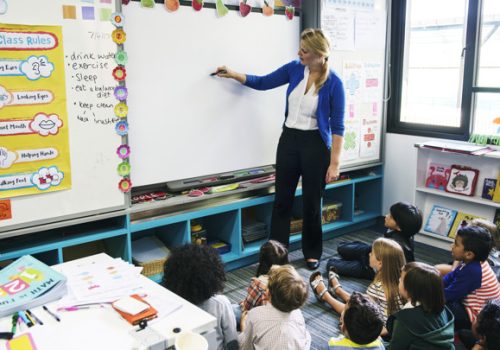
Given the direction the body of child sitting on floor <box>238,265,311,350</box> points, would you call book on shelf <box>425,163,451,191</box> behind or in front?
in front

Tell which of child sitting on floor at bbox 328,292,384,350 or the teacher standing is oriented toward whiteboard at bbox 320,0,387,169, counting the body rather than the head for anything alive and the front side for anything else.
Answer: the child sitting on floor

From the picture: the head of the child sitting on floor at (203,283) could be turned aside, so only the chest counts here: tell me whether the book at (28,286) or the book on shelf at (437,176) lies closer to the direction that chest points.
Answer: the book on shelf

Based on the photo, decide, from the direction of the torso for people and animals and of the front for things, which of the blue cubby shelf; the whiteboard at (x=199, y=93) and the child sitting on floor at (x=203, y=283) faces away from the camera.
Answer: the child sitting on floor

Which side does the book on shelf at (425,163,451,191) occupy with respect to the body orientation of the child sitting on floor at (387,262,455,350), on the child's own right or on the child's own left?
on the child's own right

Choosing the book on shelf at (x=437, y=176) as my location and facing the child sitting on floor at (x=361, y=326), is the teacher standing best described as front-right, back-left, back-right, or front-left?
front-right

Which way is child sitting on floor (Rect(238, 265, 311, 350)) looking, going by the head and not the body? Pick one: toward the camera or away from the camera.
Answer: away from the camera

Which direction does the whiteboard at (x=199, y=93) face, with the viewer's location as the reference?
facing the viewer and to the right of the viewer

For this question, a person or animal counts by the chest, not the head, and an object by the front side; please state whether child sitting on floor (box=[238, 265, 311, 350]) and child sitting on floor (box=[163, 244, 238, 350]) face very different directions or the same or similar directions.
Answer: same or similar directions

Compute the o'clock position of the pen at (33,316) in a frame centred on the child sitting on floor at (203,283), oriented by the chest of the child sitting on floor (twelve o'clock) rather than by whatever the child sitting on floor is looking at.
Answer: The pen is roughly at 8 o'clock from the child sitting on floor.

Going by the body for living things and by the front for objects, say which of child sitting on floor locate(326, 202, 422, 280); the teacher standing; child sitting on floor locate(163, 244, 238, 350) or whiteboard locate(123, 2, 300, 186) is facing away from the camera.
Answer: child sitting on floor locate(163, 244, 238, 350)

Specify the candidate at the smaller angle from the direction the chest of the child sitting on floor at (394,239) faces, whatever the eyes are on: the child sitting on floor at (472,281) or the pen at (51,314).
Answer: the pen

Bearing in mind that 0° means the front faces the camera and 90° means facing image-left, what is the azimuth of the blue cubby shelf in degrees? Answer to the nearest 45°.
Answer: approximately 315°

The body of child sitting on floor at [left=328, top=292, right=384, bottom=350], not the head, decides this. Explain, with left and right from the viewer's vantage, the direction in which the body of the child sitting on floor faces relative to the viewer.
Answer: facing away from the viewer

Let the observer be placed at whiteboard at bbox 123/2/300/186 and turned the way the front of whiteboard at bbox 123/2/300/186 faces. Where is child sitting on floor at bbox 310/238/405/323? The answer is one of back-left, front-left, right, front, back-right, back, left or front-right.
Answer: front

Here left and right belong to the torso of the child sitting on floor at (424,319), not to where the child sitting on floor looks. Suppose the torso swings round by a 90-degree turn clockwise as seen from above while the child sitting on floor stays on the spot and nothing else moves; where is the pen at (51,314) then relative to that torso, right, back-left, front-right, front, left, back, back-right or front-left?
back

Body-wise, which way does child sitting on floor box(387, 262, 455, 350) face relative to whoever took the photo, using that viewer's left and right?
facing away from the viewer and to the left of the viewer

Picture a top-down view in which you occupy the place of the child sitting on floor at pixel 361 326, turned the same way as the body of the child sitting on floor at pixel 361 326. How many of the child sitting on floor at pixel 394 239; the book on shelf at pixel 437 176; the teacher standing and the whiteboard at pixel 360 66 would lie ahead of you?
4

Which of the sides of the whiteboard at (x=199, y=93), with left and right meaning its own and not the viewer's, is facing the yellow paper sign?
right

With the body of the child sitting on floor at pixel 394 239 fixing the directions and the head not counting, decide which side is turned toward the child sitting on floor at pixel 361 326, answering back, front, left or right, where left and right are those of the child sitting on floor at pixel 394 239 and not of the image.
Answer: left

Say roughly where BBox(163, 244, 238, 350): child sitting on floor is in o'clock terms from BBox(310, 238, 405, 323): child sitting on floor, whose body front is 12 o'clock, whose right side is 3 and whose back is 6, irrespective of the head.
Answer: BBox(163, 244, 238, 350): child sitting on floor is roughly at 9 o'clock from BBox(310, 238, 405, 323): child sitting on floor.
